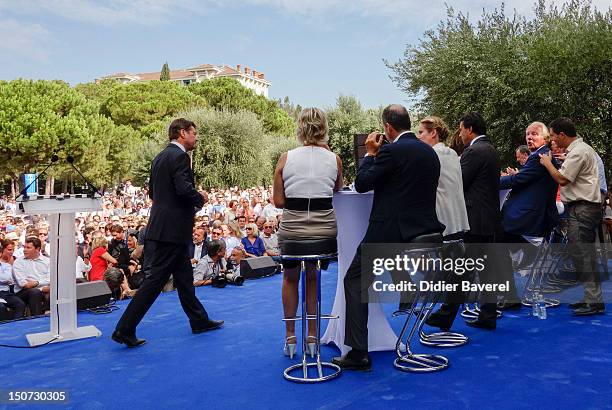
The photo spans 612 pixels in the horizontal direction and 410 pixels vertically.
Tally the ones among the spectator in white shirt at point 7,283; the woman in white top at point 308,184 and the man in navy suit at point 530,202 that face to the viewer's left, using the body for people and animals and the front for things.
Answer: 1

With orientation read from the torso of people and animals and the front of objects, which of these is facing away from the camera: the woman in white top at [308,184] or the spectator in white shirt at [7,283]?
the woman in white top

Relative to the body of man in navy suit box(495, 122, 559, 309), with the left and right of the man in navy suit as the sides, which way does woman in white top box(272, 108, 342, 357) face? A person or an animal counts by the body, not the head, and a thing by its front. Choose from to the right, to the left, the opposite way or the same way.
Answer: to the right

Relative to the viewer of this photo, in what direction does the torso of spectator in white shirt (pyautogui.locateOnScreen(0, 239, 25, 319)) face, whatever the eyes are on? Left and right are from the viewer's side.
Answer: facing the viewer and to the right of the viewer

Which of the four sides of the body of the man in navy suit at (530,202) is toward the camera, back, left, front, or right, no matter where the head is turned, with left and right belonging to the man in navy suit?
left

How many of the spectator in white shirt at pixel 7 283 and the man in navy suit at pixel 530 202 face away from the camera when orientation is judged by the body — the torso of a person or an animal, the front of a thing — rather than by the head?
0

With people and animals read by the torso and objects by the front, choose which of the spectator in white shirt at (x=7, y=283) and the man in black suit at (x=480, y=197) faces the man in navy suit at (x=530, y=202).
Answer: the spectator in white shirt

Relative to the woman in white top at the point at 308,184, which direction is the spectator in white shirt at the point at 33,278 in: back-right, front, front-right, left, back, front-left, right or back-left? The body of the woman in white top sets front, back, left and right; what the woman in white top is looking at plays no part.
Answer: front-left

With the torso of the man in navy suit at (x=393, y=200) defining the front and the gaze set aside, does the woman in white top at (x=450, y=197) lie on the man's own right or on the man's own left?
on the man's own right

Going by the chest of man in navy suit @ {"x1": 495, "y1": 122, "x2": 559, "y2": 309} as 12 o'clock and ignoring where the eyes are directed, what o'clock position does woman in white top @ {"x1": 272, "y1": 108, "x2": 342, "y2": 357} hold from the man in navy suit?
The woman in white top is roughly at 10 o'clock from the man in navy suit.

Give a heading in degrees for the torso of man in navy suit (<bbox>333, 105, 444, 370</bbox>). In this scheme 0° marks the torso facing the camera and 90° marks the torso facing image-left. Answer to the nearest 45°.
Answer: approximately 135°

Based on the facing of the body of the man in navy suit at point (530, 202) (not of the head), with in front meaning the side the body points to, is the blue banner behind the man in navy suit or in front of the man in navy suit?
in front

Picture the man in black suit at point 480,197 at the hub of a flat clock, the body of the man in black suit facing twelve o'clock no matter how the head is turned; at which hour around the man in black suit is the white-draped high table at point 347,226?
The white-draped high table is roughly at 9 o'clock from the man in black suit.
